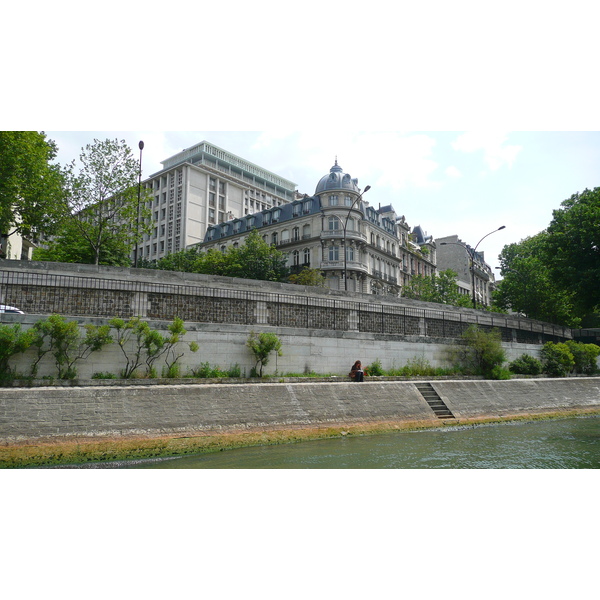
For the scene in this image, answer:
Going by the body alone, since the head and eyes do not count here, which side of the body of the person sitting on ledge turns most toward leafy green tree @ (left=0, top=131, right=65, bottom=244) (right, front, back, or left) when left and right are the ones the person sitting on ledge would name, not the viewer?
right

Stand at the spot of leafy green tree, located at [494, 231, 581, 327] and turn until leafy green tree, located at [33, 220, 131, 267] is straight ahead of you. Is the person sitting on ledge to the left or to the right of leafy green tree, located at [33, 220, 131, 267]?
left

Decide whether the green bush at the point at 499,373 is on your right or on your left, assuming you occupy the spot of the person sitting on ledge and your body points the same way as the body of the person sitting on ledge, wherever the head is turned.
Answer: on your left

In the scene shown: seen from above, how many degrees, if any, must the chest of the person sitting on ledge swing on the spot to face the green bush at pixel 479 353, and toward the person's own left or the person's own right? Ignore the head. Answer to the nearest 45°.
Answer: approximately 135° to the person's own left

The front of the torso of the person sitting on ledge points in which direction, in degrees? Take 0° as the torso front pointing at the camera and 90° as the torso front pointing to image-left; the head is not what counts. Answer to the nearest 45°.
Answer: approximately 0°

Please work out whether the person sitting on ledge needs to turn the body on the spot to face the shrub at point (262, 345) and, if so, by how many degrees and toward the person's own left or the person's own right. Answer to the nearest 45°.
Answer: approximately 45° to the person's own right

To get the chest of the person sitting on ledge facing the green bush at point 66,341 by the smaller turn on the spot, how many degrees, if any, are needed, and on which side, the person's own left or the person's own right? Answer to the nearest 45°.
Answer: approximately 45° to the person's own right
